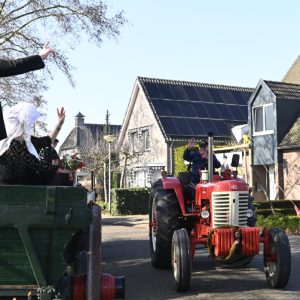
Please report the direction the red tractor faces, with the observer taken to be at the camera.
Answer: facing the viewer and to the right of the viewer

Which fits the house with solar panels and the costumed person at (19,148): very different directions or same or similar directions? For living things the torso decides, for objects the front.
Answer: very different directions

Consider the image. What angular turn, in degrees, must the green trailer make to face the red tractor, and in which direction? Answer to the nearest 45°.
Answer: approximately 45° to its right

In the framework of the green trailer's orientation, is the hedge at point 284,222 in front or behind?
in front

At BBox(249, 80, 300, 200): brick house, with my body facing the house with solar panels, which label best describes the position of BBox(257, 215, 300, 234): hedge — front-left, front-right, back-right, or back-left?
back-left

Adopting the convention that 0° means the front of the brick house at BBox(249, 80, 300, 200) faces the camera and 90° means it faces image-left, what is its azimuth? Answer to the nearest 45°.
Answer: approximately 45°

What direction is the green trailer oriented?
away from the camera

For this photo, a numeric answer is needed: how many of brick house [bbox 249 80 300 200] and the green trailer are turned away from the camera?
1

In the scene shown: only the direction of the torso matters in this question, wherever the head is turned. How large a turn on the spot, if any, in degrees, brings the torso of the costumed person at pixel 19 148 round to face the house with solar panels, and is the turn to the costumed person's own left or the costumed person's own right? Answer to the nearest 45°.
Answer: approximately 45° to the costumed person's own left

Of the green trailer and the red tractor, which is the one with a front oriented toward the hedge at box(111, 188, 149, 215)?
the green trailer

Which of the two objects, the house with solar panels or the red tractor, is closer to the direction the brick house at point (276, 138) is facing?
the red tractor

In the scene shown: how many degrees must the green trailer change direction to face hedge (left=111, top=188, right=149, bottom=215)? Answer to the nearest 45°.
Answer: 0° — it already faces it

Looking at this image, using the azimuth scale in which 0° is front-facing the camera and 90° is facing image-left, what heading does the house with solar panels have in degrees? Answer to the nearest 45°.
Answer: approximately 45°
